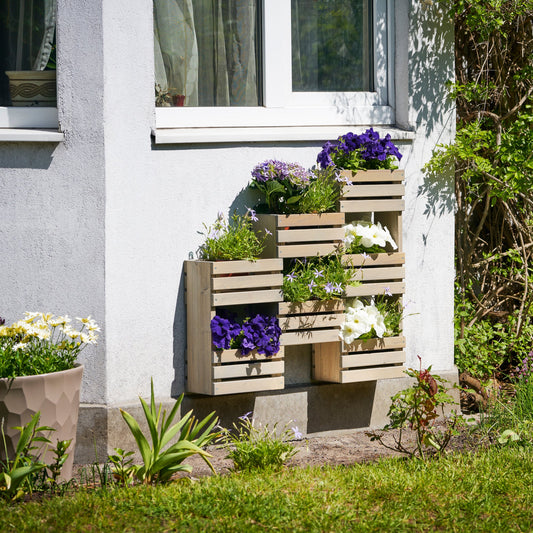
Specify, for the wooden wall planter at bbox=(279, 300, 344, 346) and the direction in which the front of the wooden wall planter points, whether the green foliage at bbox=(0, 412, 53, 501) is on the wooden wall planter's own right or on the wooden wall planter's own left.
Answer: on the wooden wall planter's own right

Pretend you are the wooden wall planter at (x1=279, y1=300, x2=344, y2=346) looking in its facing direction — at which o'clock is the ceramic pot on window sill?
The ceramic pot on window sill is roughly at 3 o'clock from the wooden wall planter.

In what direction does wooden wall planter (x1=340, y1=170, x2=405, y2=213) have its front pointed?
toward the camera

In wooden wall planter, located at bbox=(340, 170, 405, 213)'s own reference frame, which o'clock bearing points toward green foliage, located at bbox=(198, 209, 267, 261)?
The green foliage is roughly at 2 o'clock from the wooden wall planter.

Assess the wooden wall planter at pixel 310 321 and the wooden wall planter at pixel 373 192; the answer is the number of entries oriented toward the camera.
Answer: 2

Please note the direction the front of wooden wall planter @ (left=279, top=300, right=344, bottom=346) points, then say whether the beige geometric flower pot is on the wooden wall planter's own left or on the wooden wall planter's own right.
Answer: on the wooden wall planter's own right

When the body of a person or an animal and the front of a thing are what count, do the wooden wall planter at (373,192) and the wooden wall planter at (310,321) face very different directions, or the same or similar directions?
same or similar directions

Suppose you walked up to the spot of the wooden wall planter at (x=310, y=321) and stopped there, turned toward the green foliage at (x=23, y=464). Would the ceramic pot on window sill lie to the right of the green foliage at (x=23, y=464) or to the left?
right

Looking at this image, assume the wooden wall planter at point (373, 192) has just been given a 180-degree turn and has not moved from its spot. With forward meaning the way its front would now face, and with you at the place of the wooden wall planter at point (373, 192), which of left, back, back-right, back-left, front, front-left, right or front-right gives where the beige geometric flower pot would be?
back-left
